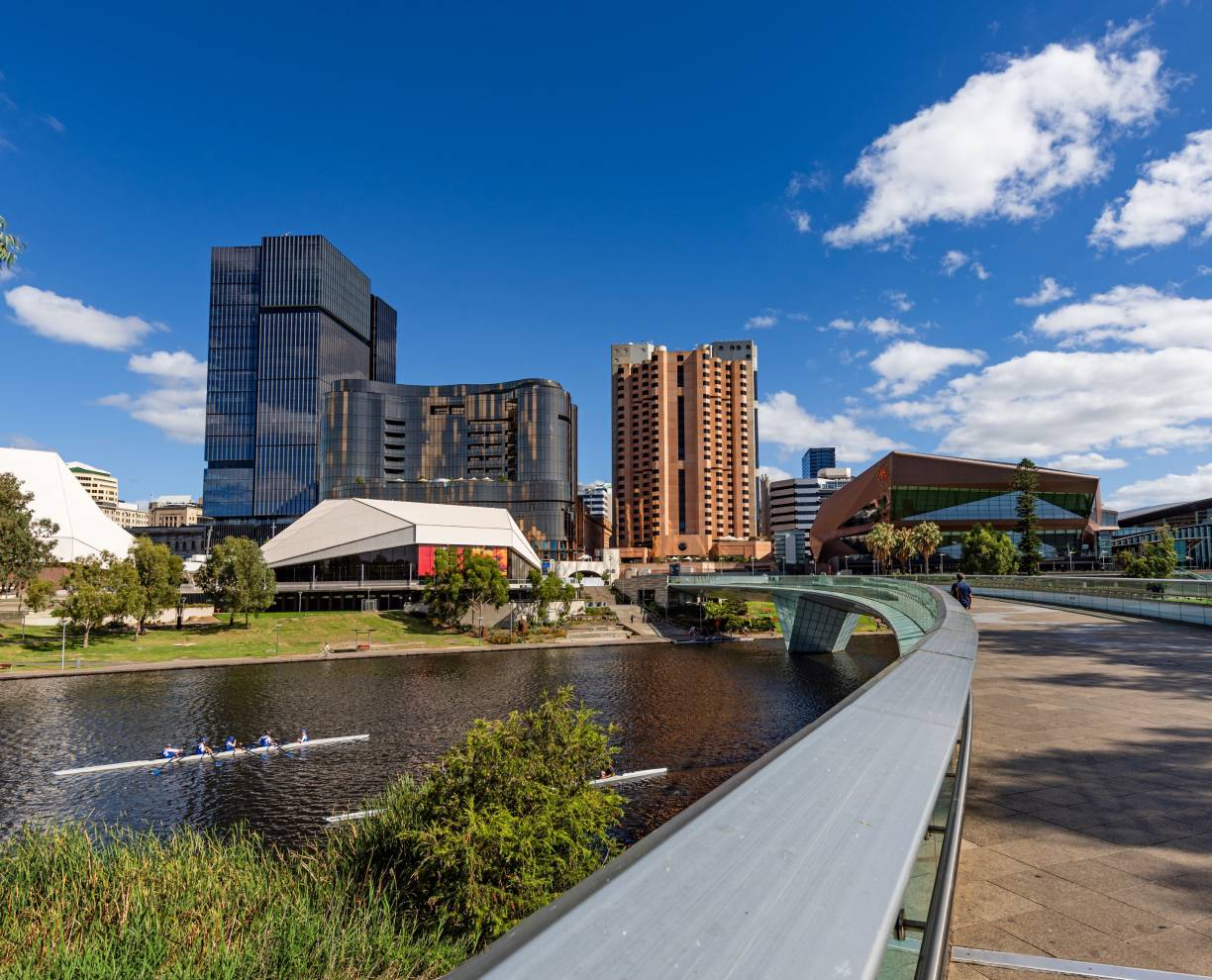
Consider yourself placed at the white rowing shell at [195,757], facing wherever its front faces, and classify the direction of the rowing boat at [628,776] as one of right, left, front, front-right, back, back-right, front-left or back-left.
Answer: back-left

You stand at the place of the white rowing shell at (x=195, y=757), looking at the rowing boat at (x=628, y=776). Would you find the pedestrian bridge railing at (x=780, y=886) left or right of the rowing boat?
right

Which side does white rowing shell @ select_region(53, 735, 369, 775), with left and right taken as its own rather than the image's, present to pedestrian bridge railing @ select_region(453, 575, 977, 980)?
left

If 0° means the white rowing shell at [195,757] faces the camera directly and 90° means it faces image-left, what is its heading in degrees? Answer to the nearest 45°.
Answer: approximately 90°
